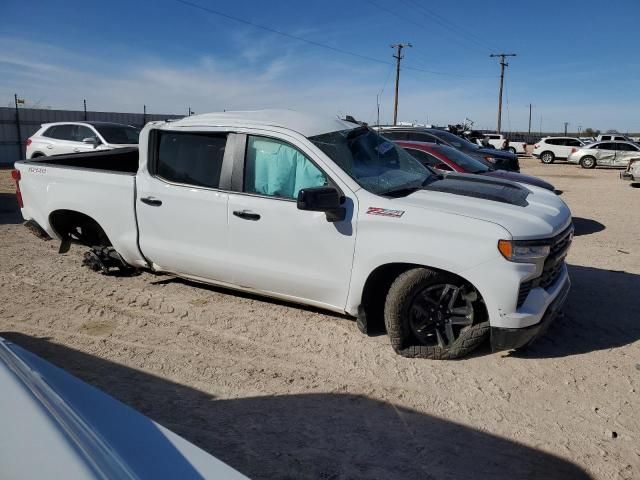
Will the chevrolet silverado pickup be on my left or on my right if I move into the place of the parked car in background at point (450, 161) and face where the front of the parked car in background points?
on my right

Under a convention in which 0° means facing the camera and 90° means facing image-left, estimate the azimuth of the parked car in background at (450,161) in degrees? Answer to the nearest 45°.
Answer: approximately 315°

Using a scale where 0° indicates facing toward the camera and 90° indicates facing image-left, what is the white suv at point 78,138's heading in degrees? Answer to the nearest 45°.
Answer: approximately 315°

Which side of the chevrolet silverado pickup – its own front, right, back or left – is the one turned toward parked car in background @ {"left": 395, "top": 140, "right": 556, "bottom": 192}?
left

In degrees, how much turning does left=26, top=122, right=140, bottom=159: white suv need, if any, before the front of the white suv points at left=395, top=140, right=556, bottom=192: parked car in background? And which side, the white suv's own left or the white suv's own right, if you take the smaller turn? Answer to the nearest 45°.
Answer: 0° — it already faces it

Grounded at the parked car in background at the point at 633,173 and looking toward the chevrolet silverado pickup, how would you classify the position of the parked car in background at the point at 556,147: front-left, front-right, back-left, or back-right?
back-right

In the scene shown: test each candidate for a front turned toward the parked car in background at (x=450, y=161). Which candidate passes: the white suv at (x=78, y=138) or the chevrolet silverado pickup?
the white suv

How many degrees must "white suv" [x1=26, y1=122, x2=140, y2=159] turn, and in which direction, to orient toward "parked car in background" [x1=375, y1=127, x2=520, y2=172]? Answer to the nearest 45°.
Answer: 0° — it already faces it
